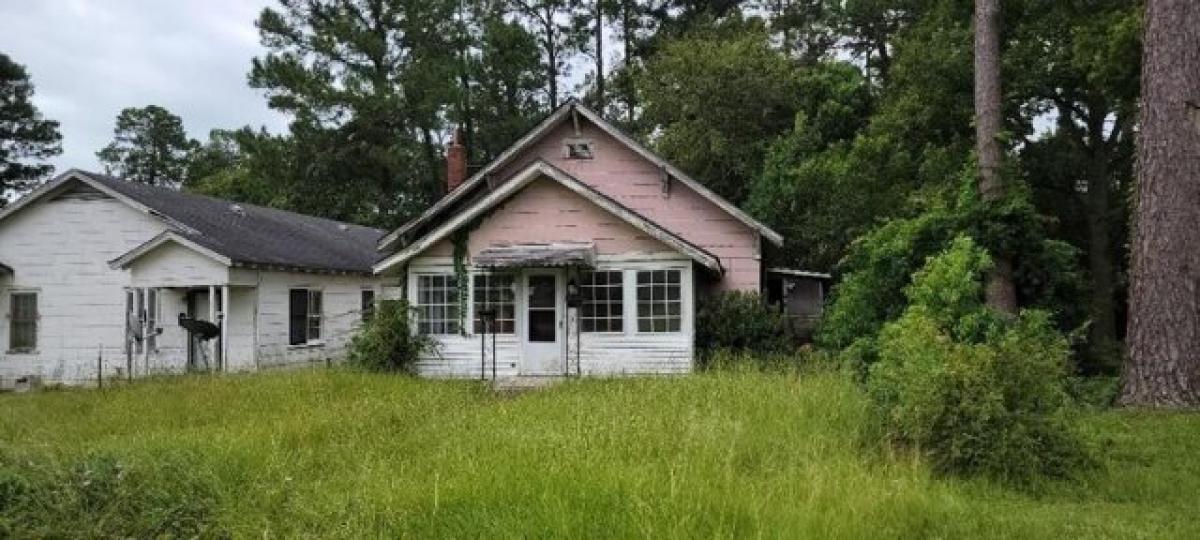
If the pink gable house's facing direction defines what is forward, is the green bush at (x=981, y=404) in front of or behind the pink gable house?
in front

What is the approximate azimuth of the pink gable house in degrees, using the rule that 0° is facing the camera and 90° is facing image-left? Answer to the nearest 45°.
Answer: approximately 0°

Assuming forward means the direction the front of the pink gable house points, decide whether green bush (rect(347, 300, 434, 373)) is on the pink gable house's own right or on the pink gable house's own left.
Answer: on the pink gable house's own right

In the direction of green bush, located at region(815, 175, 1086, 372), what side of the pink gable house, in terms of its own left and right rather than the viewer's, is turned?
left

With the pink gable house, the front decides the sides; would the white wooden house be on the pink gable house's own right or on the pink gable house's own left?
on the pink gable house's own right
